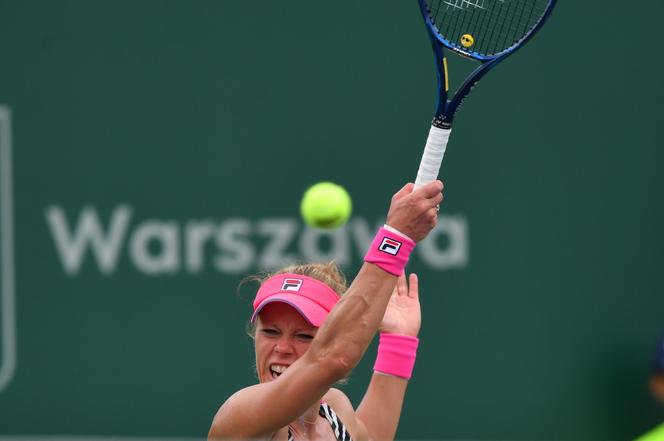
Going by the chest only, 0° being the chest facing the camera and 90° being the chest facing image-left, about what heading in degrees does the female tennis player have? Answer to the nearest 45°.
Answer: approximately 0°
